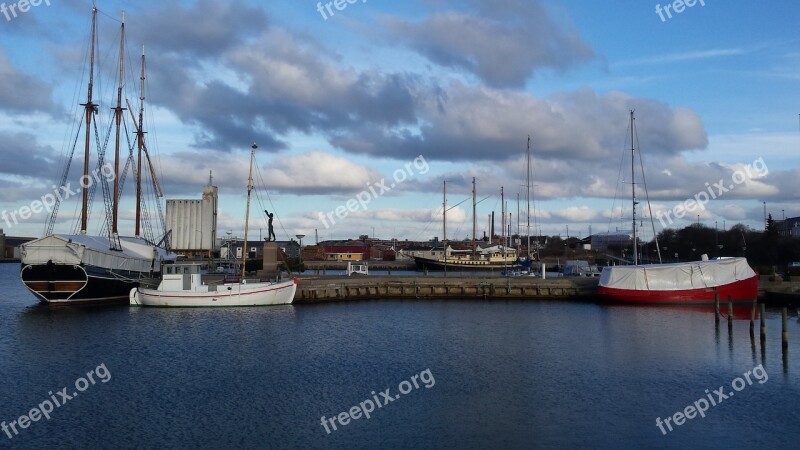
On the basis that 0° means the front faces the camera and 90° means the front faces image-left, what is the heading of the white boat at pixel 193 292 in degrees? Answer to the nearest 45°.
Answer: approximately 270°
